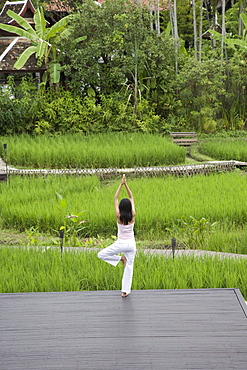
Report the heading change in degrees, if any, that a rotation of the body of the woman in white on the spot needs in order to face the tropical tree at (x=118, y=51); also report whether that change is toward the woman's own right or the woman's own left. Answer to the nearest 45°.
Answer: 0° — they already face it

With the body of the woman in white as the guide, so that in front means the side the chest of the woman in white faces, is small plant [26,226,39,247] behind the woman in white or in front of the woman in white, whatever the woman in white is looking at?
in front

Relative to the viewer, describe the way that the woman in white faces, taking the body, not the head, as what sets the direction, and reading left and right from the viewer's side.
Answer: facing away from the viewer

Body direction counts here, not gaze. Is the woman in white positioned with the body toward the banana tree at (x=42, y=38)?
yes

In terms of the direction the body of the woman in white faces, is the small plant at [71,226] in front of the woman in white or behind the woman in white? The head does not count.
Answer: in front

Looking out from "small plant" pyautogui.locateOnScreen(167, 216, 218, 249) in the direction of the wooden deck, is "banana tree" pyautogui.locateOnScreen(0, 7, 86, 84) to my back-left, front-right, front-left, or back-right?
back-right

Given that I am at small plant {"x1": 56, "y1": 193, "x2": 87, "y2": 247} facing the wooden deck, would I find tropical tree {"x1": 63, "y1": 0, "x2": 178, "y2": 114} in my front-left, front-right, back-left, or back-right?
back-left
